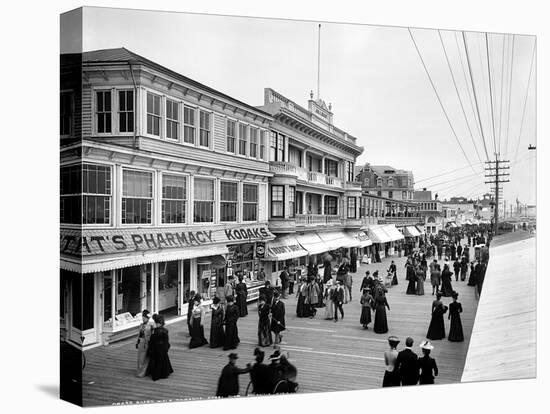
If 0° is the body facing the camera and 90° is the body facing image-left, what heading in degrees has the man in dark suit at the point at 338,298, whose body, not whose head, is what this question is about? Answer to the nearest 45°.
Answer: approximately 45°

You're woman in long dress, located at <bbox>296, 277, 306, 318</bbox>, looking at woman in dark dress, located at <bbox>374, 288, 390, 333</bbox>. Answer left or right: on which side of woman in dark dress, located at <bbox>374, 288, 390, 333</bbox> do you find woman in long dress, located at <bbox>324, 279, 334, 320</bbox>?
left

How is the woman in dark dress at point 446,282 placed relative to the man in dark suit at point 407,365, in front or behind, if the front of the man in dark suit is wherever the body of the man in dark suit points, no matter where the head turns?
in front

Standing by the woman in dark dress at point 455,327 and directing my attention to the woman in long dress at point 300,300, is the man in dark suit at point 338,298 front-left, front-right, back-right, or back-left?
front-right

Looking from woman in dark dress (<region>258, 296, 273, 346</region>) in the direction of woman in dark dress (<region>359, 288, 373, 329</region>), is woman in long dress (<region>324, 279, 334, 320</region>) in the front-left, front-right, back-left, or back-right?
front-left

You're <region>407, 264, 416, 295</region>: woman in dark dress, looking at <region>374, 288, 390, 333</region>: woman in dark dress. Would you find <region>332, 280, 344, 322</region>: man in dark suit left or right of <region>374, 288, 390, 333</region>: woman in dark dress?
right

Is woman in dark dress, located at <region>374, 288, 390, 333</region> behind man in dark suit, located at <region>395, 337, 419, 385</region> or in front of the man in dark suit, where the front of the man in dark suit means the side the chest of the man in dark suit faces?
in front

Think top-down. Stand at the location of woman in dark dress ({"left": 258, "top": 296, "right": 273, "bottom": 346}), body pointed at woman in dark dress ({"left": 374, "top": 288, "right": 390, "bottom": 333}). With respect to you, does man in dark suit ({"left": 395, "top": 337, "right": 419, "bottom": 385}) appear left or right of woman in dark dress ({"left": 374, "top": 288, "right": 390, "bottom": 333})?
right

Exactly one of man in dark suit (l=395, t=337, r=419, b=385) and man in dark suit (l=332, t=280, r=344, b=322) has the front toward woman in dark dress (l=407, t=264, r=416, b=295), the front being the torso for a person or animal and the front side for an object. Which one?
man in dark suit (l=395, t=337, r=419, b=385)

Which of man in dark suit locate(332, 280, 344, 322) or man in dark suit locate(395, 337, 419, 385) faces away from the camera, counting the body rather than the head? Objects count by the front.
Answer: man in dark suit locate(395, 337, 419, 385)

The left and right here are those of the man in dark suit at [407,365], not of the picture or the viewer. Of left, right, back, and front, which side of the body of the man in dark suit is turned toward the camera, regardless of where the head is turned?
back
